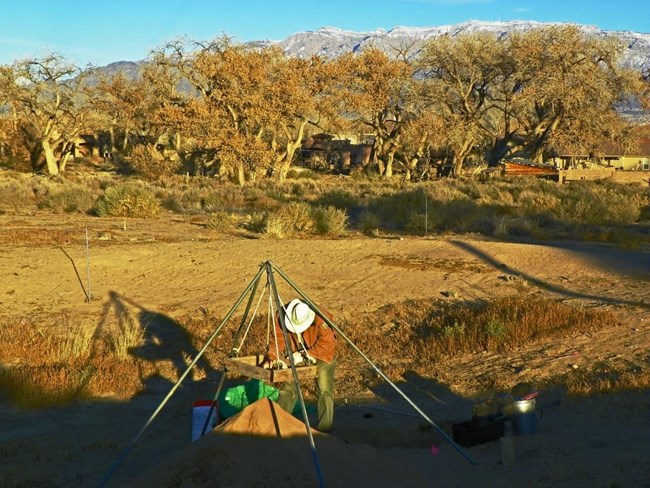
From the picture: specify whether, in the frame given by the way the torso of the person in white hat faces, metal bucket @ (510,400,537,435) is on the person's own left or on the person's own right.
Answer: on the person's own left

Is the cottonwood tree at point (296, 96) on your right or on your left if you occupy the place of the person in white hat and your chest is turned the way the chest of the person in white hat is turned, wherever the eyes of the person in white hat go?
on your right

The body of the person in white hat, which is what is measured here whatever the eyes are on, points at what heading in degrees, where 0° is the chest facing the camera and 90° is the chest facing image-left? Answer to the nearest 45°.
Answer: approximately 45°

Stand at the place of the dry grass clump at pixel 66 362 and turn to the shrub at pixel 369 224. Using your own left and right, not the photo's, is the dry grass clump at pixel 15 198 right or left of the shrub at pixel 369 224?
left

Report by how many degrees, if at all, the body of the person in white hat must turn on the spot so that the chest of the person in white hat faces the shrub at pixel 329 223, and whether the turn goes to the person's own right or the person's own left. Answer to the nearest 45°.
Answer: approximately 135° to the person's own right

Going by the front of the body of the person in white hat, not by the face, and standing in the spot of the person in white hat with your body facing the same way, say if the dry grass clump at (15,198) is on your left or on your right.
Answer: on your right

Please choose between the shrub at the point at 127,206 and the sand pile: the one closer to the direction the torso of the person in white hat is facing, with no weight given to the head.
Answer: the sand pile

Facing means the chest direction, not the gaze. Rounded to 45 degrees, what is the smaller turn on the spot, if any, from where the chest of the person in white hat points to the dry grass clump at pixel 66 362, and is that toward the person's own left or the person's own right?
approximately 90° to the person's own right

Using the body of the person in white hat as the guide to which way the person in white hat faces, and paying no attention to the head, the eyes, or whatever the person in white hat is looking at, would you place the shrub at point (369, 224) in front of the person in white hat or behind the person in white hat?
behind

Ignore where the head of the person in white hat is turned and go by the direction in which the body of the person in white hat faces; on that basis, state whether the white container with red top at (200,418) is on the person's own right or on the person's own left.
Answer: on the person's own right

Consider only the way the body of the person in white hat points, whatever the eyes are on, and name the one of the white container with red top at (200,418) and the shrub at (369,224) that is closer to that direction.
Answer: the white container with red top

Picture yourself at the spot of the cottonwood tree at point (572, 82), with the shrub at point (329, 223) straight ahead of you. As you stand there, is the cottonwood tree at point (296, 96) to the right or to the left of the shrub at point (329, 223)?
right
